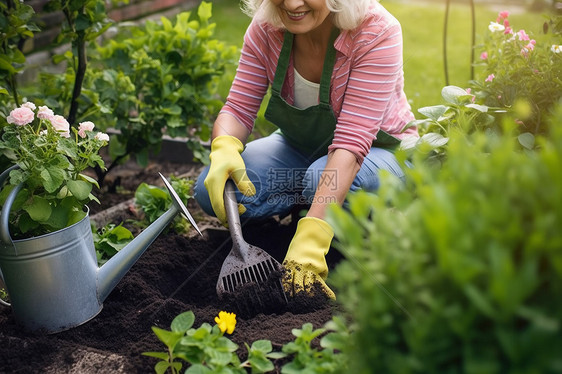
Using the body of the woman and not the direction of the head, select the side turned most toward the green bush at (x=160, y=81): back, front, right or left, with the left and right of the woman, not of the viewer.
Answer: right

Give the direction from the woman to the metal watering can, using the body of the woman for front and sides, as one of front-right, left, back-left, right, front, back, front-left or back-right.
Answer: front

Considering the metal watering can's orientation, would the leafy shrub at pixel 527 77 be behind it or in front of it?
in front

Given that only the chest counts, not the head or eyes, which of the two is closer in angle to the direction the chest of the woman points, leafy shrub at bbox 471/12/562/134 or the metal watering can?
the metal watering can

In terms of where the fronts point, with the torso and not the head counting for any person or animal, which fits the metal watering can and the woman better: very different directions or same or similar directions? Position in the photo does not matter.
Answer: very different directions

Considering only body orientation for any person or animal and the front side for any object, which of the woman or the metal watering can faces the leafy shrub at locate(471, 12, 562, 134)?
the metal watering can

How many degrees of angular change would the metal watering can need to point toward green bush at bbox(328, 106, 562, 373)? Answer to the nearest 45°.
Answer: approximately 45° to its right

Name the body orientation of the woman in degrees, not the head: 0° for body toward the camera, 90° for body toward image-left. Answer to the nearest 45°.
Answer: approximately 45°

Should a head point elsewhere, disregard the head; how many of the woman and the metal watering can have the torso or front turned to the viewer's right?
1

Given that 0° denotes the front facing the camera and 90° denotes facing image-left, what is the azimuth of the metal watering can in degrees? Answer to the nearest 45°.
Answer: approximately 270°
